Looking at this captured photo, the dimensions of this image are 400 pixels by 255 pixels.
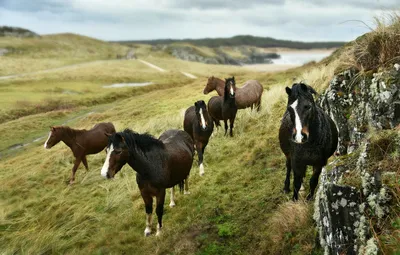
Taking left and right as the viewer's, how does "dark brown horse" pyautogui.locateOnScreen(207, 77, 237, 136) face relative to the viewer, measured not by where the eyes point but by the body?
facing the viewer and to the right of the viewer

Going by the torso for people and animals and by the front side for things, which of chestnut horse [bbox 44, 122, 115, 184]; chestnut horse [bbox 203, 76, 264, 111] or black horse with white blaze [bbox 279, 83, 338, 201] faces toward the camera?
the black horse with white blaze

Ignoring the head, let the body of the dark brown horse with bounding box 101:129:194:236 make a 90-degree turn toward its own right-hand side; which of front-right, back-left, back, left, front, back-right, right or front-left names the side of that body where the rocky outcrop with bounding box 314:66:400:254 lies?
back

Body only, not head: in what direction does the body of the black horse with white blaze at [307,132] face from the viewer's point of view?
toward the camera

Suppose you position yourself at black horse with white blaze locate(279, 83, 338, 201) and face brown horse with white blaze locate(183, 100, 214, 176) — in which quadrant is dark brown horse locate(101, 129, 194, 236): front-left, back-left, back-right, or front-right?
front-left

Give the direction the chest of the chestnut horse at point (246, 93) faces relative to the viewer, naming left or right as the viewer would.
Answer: facing to the left of the viewer

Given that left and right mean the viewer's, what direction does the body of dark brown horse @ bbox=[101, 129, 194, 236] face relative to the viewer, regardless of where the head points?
facing the viewer and to the left of the viewer

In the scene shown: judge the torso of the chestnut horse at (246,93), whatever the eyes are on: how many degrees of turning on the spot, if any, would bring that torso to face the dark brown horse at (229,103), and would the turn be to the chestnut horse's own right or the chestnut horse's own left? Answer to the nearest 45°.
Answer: approximately 90° to the chestnut horse's own left

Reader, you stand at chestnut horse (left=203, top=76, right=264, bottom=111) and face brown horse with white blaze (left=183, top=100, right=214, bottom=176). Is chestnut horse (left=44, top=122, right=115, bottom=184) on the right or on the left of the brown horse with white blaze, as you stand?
right

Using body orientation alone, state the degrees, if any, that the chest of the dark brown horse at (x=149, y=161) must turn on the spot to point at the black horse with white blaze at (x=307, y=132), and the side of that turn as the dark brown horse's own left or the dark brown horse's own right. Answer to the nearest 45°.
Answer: approximately 90° to the dark brown horse's own left

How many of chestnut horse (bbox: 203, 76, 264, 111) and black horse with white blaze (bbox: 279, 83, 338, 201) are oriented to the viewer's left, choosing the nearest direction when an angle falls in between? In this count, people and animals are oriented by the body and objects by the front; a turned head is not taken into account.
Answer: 1

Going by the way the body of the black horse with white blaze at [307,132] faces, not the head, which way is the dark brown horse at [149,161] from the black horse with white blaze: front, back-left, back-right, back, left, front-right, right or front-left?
right

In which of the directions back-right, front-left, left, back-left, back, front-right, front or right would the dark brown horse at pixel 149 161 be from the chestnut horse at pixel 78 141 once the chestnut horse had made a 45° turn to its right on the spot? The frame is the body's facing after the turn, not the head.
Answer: back-left

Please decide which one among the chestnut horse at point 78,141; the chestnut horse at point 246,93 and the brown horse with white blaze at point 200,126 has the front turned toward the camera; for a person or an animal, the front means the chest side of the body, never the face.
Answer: the brown horse with white blaze

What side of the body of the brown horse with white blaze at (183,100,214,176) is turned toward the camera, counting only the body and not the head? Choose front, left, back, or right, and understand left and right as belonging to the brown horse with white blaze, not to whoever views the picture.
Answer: front

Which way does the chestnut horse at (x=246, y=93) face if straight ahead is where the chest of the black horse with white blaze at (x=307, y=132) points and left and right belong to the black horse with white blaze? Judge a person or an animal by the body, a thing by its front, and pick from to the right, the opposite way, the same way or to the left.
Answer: to the right

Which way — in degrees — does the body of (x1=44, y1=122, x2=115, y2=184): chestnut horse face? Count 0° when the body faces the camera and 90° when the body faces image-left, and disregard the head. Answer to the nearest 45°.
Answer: approximately 90°
